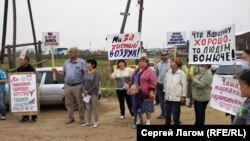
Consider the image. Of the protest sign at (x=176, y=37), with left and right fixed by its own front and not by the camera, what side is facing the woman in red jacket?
front

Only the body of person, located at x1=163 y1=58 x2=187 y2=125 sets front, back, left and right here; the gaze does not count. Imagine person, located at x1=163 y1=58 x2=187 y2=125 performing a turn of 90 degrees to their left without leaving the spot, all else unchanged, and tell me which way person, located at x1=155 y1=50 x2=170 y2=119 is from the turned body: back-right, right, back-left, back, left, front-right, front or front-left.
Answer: back-left

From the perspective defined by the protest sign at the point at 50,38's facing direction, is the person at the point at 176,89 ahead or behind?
ahead

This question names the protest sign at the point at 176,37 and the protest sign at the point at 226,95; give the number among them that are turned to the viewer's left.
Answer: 0

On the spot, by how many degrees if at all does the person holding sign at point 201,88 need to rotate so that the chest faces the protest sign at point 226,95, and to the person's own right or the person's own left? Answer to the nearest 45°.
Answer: approximately 90° to the person's own left

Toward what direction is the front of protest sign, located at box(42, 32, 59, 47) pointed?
toward the camera

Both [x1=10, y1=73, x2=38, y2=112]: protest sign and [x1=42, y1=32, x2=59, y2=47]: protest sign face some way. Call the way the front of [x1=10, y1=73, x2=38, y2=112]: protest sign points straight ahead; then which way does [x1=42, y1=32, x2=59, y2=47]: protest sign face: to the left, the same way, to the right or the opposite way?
the same way

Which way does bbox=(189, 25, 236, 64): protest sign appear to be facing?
toward the camera

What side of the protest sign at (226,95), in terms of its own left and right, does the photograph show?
front
